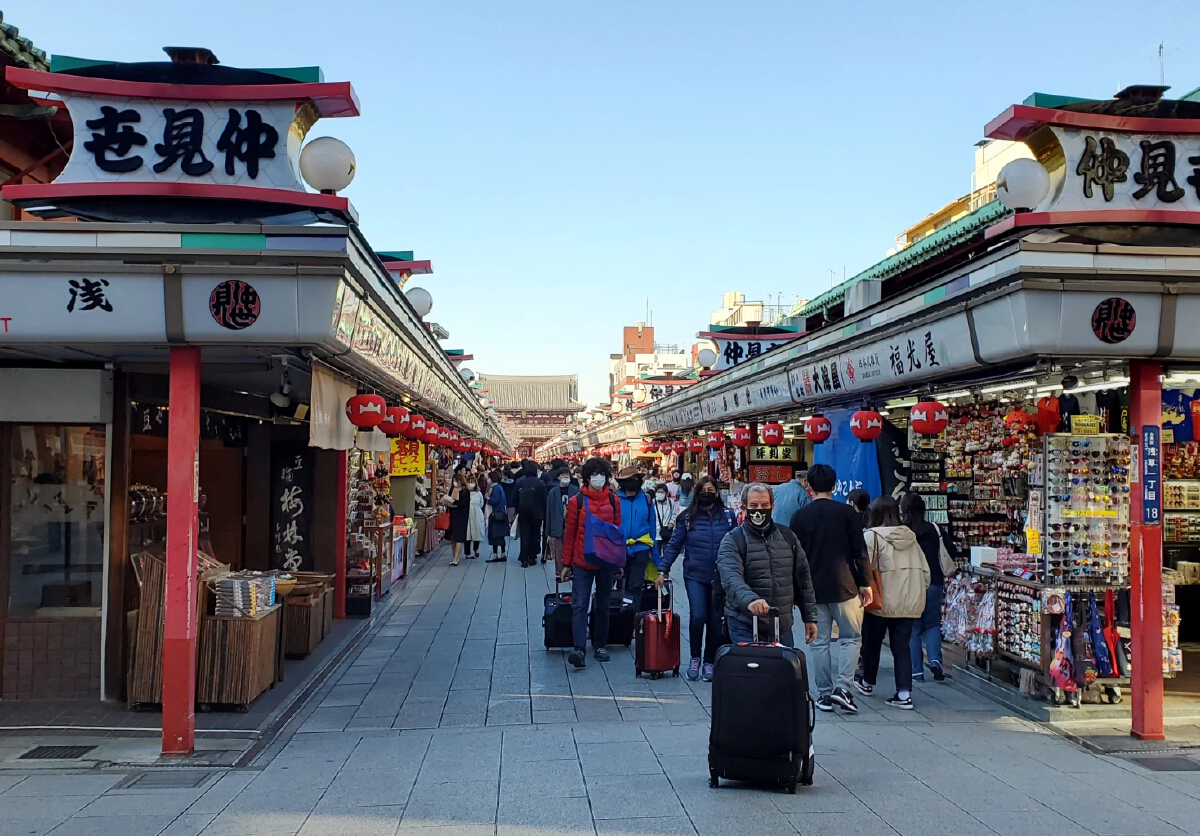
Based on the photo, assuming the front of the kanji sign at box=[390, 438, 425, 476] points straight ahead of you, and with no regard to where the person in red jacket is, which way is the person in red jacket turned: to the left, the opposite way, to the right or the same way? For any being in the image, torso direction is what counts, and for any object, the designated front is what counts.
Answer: the same way

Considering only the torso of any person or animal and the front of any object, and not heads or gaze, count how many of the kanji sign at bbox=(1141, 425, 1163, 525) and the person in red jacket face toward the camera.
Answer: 2

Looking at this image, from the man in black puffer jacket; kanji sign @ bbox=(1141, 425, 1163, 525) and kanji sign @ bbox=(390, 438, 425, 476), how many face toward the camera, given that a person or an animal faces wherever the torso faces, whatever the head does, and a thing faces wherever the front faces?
3

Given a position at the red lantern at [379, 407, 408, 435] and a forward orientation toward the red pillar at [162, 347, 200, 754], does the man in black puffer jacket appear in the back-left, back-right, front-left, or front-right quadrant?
front-left

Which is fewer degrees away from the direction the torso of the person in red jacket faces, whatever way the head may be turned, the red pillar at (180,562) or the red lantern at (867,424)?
the red pillar

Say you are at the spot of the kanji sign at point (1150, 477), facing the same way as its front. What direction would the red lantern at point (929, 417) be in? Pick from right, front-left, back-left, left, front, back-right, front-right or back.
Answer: back-right

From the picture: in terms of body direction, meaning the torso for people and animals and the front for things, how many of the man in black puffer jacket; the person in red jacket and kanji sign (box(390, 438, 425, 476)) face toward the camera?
3

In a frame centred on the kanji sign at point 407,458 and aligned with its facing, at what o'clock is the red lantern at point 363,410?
The red lantern is roughly at 12 o'clock from the kanji sign.

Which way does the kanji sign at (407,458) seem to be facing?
toward the camera

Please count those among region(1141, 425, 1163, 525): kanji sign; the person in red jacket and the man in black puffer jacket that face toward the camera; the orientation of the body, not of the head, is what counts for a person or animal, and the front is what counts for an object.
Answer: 3

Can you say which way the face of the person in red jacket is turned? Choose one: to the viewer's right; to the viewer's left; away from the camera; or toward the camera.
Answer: toward the camera

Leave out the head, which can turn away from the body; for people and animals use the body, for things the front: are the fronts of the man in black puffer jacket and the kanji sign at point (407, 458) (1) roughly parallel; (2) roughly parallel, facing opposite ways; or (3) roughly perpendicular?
roughly parallel

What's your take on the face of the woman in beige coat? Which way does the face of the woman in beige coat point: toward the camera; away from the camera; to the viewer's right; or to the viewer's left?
away from the camera

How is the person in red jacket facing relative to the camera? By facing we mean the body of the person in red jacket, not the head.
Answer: toward the camera

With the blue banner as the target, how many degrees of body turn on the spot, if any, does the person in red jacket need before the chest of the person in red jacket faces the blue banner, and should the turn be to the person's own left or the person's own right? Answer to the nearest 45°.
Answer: approximately 135° to the person's own left
